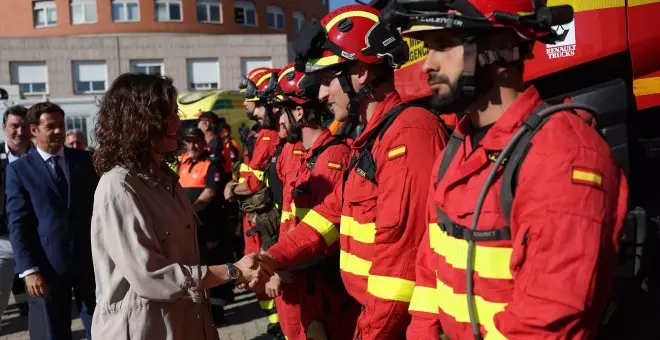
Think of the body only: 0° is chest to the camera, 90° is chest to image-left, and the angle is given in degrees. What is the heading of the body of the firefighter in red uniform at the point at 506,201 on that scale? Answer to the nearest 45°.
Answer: approximately 45°

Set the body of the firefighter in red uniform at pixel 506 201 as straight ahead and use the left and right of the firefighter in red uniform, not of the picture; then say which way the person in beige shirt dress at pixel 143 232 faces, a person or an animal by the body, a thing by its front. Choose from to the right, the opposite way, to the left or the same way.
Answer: the opposite way

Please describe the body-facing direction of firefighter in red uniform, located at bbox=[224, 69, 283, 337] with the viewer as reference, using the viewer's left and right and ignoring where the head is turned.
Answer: facing to the left of the viewer

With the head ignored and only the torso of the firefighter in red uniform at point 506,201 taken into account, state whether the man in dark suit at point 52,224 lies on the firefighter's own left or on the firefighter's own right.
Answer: on the firefighter's own right

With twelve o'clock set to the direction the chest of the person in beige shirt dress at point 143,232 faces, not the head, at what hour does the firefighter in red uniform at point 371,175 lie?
The firefighter in red uniform is roughly at 12 o'clock from the person in beige shirt dress.

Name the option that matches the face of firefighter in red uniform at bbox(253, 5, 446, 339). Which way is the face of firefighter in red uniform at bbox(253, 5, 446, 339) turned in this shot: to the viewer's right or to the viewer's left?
to the viewer's left

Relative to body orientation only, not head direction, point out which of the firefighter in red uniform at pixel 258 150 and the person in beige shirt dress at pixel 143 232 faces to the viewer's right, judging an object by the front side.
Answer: the person in beige shirt dress

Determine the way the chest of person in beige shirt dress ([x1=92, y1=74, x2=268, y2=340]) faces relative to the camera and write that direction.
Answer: to the viewer's right

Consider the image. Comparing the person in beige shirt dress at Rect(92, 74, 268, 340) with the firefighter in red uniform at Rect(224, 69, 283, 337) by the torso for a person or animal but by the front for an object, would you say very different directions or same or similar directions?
very different directions

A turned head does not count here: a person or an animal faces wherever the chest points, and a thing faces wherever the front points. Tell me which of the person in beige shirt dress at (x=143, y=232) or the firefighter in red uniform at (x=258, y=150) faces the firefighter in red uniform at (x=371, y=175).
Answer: the person in beige shirt dress

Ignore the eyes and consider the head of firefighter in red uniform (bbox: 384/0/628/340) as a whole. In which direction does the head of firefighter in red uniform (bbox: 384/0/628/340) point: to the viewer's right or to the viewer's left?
to the viewer's left

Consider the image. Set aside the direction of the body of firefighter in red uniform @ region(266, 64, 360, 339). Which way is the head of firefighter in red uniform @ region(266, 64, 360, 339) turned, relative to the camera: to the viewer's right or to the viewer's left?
to the viewer's left
